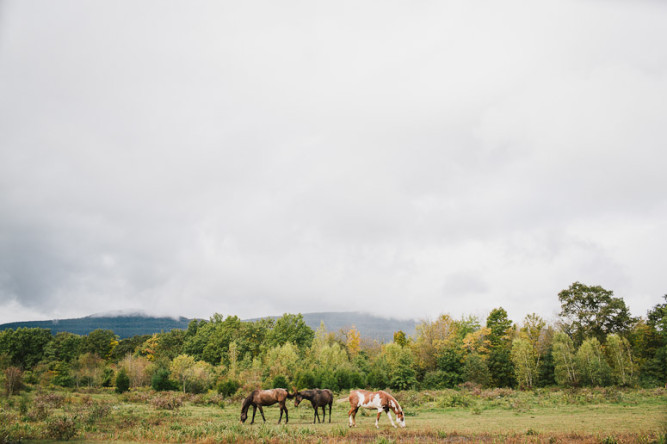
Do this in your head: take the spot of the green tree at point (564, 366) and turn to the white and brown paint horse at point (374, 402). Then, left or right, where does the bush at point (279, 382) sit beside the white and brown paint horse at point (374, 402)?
right

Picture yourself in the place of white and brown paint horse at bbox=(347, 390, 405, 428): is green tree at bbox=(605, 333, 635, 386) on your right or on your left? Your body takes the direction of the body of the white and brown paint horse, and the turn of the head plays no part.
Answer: on your left

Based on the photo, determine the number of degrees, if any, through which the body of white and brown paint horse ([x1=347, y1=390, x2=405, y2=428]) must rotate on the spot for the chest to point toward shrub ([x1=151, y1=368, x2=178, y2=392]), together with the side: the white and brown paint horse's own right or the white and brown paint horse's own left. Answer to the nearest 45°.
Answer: approximately 135° to the white and brown paint horse's own left

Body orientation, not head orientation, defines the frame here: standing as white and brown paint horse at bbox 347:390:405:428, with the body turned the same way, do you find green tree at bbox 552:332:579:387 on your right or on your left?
on your left

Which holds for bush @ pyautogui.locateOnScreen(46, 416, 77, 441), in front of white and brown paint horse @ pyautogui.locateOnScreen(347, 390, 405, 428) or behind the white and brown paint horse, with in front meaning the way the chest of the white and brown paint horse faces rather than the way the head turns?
behind

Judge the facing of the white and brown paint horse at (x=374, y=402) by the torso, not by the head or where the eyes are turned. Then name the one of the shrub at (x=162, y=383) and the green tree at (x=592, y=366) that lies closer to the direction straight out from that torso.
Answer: the green tree

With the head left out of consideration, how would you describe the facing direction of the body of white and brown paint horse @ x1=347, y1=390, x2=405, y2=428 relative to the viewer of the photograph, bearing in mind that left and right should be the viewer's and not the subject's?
facing to the right of the viewer

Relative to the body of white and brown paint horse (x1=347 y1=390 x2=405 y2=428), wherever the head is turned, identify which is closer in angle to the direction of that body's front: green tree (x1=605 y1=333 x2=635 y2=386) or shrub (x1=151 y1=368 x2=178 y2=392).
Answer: the green tree

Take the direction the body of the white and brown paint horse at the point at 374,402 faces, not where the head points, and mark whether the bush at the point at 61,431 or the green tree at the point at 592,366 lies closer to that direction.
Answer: the green tree
